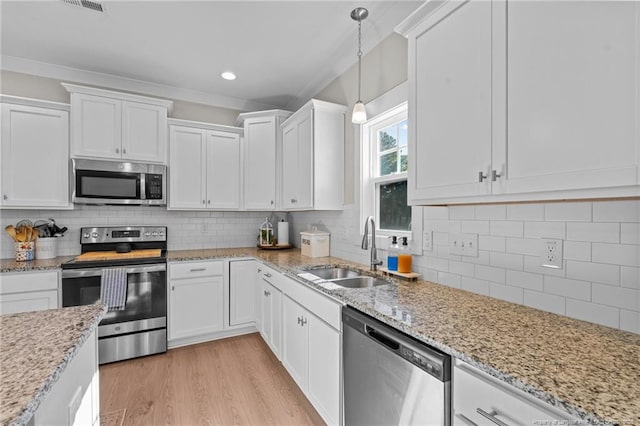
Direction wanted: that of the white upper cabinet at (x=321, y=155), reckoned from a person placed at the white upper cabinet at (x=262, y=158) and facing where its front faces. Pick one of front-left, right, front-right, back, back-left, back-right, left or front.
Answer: left

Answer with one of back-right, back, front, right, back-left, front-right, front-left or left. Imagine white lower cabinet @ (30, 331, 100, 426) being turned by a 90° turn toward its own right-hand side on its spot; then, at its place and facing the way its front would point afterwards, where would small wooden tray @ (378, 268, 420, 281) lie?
left

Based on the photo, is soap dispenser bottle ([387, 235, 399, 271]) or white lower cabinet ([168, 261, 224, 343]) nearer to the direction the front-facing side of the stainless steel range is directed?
the soap dispenser bottle

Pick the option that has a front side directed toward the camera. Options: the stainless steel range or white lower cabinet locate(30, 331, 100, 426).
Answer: the stainless steel range

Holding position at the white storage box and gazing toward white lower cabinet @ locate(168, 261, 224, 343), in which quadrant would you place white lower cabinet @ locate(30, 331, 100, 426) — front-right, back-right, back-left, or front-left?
front-left

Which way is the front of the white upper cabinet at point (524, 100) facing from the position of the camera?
facing the viewer and to the left of the viewer

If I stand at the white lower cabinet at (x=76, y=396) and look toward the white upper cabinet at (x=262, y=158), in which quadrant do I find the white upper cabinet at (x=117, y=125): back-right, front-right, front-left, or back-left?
front-left

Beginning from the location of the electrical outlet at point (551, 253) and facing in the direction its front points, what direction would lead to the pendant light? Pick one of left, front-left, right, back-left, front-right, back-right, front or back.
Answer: front-right

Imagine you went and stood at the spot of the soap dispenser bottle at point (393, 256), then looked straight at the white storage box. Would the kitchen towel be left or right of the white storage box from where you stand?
left

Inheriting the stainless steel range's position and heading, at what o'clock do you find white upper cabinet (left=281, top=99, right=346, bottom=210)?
The white upper cabinet is roughly at 10 o'clock from the stainless steel range.

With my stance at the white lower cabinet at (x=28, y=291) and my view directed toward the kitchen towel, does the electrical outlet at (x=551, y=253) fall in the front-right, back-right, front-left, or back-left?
front-right

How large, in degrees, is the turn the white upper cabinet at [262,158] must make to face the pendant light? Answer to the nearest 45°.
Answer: approximately 90° to its left

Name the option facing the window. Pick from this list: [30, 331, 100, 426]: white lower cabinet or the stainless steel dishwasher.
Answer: the white lower cabinet

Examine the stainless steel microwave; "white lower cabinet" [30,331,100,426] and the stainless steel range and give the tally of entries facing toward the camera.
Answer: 2

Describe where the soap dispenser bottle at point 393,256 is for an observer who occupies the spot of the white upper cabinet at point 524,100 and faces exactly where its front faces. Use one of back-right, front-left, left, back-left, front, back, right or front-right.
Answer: right

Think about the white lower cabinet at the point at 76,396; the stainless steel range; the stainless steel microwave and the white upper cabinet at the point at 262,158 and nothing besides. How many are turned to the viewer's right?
1

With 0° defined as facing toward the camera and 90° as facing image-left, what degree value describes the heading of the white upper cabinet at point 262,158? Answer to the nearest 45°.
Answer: approximately 45°
